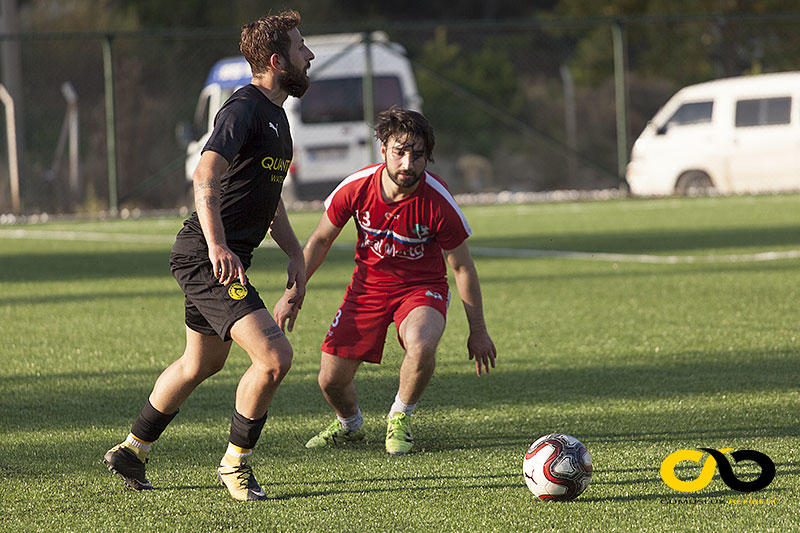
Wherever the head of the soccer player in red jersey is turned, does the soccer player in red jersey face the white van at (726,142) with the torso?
no

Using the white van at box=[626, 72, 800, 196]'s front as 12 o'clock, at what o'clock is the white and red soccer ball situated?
The white and red soccer ball is roughly at 9 o'clock from the white van.

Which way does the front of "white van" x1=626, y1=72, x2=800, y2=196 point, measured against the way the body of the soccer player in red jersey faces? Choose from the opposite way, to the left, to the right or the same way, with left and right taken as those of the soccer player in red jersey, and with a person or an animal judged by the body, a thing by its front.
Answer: to the right

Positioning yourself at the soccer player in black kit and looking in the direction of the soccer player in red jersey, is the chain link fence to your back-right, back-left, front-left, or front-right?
front-left

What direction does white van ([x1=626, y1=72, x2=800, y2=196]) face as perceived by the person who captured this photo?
facing to the left of the viewer

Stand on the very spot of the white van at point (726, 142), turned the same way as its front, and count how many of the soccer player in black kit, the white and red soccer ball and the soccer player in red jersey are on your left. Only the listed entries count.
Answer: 3

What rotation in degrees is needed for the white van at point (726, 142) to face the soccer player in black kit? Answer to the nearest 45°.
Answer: approximately 90° to its left

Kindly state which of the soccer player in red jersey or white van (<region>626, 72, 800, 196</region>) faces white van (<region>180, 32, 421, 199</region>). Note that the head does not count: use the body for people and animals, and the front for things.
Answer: white van (<region>626, 72, 800, 196</region>)

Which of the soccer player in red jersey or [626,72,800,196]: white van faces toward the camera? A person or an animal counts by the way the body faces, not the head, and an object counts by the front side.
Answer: the soccer player in red jersey

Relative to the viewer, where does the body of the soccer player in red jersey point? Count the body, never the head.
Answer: toward the camera

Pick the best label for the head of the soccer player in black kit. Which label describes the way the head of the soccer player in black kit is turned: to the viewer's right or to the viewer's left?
to the viewer's right

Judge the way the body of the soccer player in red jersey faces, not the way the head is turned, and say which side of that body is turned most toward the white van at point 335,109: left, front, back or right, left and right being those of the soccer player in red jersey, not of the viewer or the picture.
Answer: back
